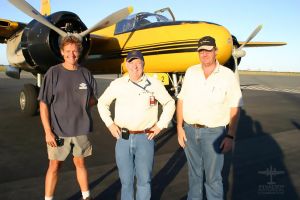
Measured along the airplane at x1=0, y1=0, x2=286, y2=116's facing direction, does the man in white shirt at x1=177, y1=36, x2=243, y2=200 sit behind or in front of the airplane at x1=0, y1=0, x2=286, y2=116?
in front

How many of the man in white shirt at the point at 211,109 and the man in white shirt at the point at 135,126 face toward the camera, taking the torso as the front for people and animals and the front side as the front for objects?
2

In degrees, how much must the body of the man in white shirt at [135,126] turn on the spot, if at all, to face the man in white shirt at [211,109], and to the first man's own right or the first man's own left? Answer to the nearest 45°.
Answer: approximately 90° to the first man's own left

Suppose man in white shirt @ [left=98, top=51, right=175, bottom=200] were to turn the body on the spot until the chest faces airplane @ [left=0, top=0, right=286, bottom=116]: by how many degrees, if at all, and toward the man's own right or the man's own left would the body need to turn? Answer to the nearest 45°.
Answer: approximately 180°

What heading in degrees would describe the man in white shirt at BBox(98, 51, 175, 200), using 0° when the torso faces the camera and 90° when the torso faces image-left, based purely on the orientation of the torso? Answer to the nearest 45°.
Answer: approximately 0°

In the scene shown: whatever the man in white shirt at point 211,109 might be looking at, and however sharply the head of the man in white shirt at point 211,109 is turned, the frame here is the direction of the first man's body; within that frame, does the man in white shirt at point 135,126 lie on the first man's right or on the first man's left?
on the first man's right
